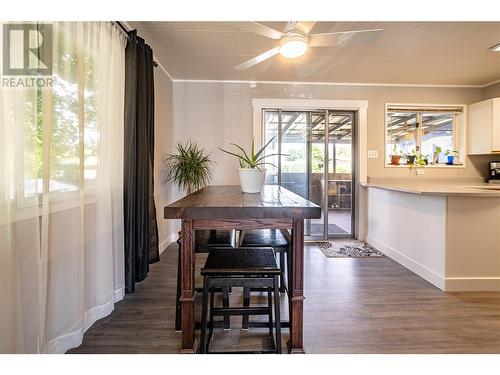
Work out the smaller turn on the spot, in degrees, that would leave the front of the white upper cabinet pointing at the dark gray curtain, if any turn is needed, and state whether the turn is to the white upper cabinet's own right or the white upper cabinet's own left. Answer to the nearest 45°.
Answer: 0° — it already faces it

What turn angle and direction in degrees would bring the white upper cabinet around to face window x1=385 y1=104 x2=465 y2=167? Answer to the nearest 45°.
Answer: approximately 45° to its right

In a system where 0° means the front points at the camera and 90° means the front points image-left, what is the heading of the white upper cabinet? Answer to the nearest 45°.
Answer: approximately 45°
